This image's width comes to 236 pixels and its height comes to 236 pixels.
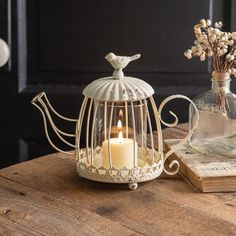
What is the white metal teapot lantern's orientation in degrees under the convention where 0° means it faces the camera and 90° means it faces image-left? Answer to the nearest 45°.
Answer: approximately 90°
